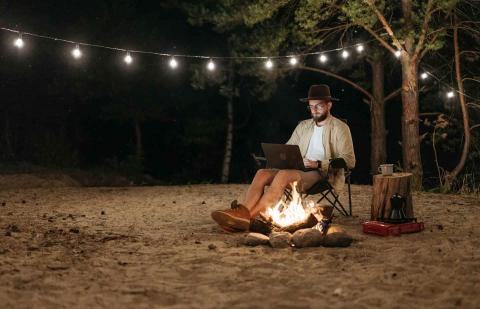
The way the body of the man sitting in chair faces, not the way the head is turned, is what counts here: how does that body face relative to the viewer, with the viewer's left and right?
facing the viewer and to the left of the viewer

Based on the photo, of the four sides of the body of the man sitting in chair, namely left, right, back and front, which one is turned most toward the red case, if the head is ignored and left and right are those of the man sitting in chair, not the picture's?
left

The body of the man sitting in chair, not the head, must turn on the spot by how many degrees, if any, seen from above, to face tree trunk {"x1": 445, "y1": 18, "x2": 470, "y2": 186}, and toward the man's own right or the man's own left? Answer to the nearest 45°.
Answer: approximately 180°

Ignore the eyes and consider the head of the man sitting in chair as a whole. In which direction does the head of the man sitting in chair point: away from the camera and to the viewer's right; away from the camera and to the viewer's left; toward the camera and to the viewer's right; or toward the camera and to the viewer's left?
toward the camera and to the viewer's left

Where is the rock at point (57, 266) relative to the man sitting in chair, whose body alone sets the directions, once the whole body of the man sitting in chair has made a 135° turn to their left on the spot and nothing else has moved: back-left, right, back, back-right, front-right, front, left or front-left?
back-right

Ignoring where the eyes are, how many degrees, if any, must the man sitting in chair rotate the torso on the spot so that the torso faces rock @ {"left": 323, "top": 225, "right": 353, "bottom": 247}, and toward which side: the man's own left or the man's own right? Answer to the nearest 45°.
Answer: approximately 45° to the man's own left

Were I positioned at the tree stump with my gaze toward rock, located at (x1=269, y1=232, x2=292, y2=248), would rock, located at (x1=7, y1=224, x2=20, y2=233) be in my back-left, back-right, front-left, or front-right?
front-right

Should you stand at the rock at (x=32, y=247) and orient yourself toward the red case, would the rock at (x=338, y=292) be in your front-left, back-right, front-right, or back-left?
front-right

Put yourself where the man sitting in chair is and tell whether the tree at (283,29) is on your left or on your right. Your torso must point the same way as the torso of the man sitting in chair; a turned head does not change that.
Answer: on your right

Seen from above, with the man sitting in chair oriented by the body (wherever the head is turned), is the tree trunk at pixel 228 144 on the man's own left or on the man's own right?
on the man's own right

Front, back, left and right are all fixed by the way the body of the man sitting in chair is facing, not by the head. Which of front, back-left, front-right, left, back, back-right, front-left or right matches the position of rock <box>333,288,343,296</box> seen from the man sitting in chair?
front-left

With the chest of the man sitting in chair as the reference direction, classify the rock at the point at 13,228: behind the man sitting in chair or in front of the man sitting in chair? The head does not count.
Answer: in front

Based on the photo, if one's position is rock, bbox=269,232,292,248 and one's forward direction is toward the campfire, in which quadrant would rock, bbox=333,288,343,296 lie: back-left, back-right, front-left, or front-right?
back-right

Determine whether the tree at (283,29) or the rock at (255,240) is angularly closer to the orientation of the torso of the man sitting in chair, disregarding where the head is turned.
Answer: the rock

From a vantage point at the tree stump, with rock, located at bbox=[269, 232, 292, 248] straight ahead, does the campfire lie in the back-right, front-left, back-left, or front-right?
front-right

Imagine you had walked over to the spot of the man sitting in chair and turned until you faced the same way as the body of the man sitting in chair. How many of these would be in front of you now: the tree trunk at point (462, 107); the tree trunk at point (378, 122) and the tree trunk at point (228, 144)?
0

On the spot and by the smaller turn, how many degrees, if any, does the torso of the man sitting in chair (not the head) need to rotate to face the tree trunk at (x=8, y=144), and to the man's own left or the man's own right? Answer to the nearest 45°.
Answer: approximately 90° to the man's own right

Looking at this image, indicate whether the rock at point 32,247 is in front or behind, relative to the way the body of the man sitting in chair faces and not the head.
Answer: in front
